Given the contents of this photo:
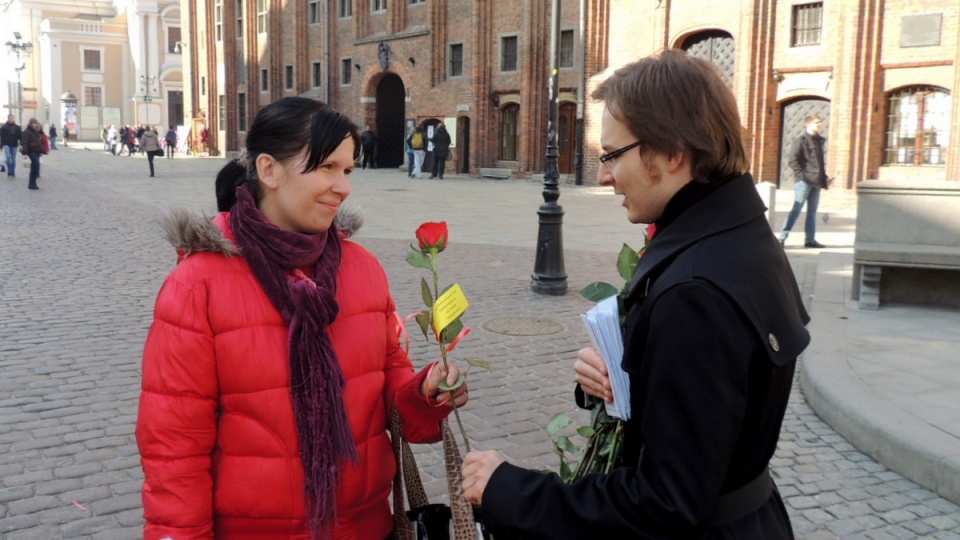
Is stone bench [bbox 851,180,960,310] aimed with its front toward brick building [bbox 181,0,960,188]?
no

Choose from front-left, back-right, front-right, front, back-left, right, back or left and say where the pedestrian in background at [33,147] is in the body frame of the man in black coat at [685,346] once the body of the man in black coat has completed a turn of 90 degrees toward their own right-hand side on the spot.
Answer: front-left

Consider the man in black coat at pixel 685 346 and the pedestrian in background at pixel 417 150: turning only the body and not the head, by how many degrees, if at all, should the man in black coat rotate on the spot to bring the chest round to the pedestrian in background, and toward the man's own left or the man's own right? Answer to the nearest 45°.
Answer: approximately 90° to the man's own right

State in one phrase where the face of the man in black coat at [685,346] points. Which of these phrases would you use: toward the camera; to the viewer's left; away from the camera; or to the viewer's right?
to the viewer's left

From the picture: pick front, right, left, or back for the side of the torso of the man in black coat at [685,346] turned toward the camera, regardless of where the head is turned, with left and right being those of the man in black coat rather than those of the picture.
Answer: left

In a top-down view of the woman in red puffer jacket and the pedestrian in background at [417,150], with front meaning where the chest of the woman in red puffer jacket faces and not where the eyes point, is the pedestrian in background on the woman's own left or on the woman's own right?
on the woman's own left

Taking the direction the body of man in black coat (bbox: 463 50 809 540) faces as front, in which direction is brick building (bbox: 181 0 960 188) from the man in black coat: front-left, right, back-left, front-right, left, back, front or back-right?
right

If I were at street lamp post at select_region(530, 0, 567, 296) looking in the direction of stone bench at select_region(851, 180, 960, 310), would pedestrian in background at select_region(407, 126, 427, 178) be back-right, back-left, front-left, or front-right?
back-left

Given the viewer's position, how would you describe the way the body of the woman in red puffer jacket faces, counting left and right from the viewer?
facing the viewer and to the right of the viewer
